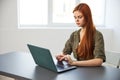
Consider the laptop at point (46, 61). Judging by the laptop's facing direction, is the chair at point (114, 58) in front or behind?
in front

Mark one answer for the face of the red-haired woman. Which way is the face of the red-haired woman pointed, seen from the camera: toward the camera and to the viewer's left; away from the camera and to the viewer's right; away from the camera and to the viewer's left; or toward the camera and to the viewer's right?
toward the camera and to the viewer's left

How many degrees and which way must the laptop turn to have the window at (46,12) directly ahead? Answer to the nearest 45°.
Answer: approximately 45° to its left

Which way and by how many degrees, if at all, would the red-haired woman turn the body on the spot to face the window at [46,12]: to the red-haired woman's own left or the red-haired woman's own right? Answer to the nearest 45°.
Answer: approximately 135° to the red-haired woman's own right

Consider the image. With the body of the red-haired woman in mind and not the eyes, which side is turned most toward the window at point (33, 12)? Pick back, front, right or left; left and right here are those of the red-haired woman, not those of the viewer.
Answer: right

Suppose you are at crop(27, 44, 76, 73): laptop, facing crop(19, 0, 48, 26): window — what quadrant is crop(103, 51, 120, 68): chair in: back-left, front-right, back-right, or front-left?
front-right

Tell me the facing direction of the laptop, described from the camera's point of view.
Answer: facing away from the viewer and to the right of the viewer

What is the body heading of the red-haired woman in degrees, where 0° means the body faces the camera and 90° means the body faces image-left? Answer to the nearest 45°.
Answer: approximately 45°

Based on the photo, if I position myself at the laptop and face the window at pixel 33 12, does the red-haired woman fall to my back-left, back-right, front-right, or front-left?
front-right

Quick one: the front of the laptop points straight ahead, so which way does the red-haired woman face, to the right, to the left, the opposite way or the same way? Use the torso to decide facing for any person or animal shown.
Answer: the opposite way
